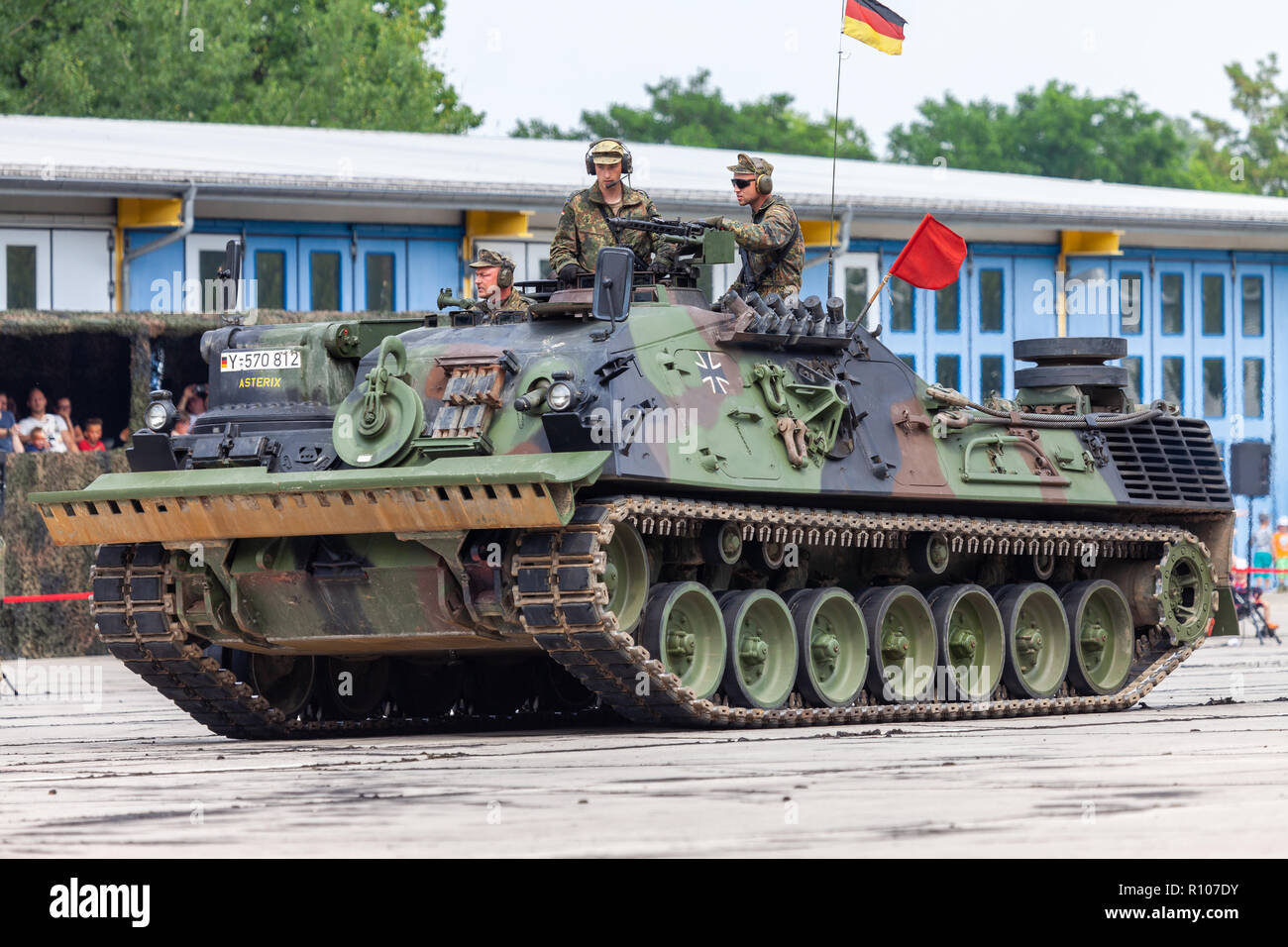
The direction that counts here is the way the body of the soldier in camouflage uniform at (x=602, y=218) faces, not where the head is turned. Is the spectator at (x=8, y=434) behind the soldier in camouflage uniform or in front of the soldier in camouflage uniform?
behind

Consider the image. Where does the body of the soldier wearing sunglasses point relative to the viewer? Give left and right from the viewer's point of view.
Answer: facing to the left of the viewer

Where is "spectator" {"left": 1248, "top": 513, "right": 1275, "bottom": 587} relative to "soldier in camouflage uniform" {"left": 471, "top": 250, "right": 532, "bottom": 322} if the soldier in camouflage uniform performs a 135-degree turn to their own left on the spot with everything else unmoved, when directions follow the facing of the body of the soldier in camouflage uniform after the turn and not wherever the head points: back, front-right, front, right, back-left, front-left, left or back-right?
front-left

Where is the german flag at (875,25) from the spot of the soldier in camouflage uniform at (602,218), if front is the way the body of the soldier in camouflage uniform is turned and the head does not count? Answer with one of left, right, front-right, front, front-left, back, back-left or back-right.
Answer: back-left

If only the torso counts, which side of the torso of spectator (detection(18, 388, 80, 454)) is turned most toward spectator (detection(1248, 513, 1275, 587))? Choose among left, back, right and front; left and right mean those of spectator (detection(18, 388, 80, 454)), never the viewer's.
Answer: left

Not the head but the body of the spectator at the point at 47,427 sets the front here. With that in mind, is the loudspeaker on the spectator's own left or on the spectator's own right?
on the spectator's own left

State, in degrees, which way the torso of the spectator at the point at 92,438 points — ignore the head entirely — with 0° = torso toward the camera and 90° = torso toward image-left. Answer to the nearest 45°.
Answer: approximately 0°
